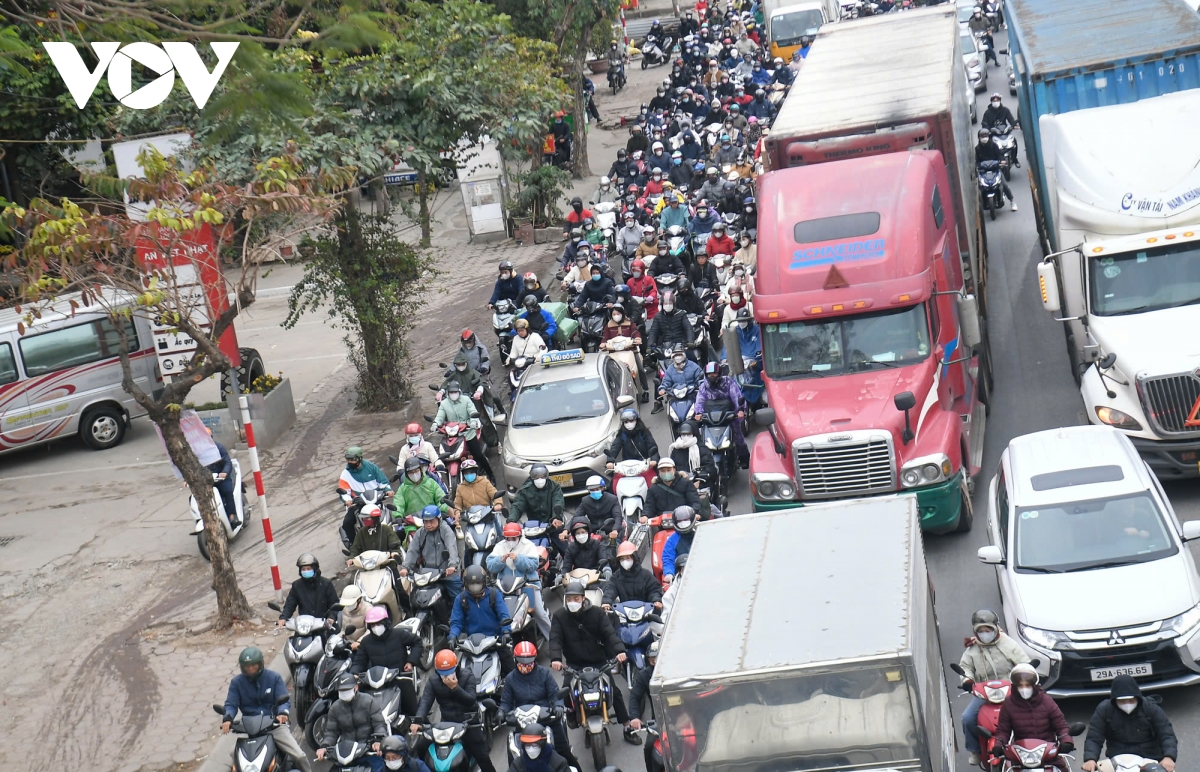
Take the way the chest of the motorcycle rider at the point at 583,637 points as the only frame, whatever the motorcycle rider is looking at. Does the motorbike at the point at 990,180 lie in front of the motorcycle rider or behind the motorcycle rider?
behind

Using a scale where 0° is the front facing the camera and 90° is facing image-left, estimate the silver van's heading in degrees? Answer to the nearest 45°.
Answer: approximately 90°

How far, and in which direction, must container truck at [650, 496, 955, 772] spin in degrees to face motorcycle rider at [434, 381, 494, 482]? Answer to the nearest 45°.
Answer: approximately 135° to its right

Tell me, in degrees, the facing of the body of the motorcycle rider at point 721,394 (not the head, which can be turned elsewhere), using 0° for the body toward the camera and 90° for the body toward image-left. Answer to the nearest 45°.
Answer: approximately 0°

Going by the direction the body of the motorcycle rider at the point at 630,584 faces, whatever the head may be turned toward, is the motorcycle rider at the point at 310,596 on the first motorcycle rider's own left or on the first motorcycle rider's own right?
on the first motorcycle rider's own right
